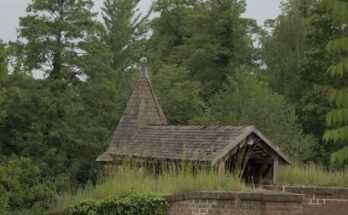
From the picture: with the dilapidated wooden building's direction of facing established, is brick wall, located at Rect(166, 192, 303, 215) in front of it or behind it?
in front

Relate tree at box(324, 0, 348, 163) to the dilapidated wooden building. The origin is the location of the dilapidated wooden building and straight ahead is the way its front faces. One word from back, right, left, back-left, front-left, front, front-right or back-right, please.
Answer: front-right

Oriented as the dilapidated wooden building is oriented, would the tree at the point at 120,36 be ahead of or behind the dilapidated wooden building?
behind

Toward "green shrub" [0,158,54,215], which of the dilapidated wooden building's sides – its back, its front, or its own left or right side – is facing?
right

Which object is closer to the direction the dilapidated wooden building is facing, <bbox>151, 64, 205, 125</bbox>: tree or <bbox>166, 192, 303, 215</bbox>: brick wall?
the brick wall

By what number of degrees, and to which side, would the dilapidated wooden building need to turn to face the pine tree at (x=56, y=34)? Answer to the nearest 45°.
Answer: approximately 180°

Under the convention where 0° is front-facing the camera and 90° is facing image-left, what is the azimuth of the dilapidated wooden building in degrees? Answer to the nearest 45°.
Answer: approximately 315°

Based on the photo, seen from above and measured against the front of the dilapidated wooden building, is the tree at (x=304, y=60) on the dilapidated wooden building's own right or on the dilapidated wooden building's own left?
on the dilapidated wooden building's own left

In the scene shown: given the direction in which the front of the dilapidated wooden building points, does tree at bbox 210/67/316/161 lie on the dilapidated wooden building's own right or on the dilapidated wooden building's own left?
on the dilapidated wooden building's own left

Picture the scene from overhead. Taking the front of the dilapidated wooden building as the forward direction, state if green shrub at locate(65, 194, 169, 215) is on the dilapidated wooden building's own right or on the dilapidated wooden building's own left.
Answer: on the dilapidated wooden building's own right
